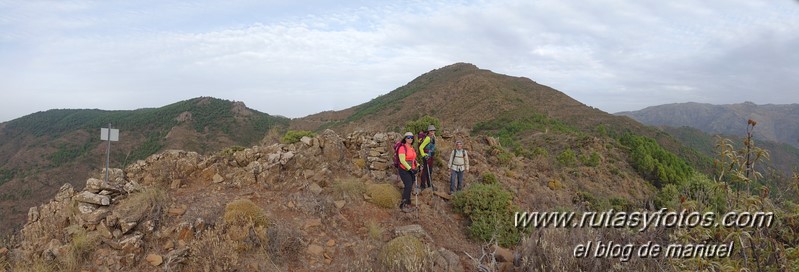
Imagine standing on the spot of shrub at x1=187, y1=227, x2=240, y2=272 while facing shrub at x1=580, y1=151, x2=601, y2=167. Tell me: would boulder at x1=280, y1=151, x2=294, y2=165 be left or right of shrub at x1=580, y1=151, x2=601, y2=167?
left

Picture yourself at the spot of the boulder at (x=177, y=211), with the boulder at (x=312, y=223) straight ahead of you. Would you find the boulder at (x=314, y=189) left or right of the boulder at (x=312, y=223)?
left
